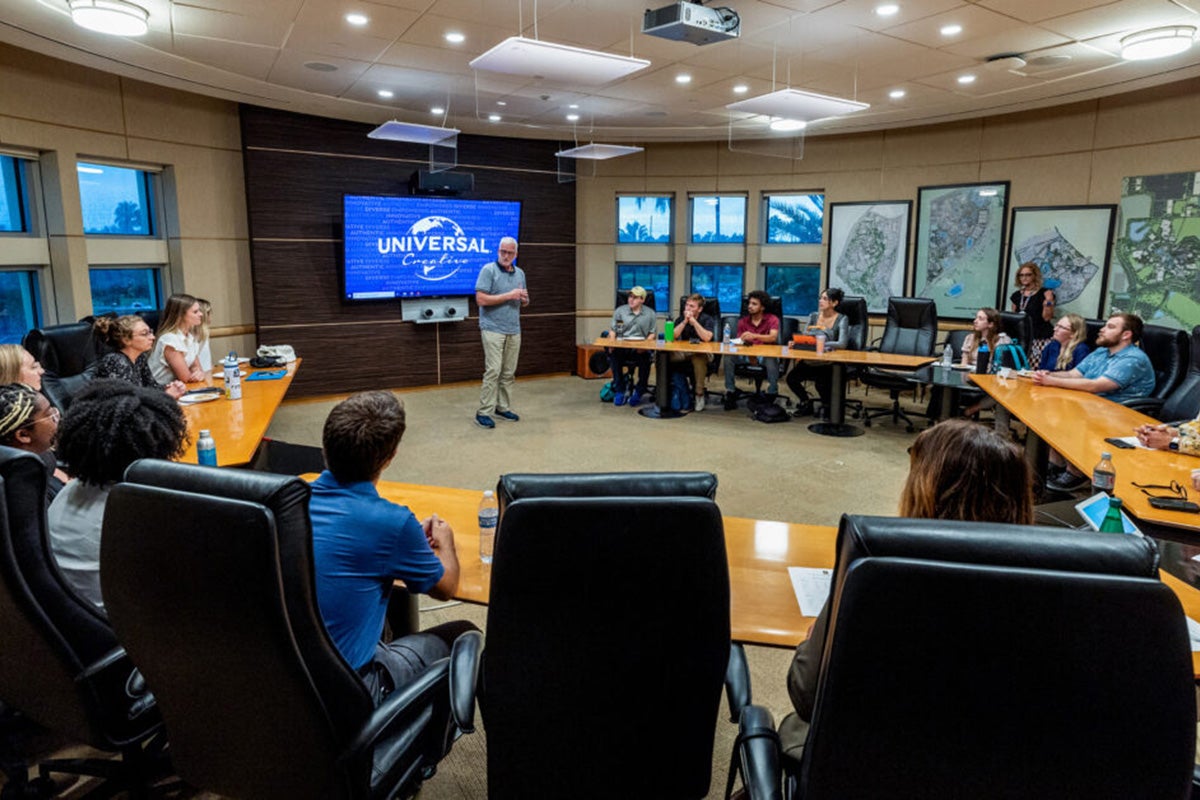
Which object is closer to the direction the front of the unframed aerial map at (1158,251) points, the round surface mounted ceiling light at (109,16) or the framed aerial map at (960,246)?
the round surface mounted ceiling light

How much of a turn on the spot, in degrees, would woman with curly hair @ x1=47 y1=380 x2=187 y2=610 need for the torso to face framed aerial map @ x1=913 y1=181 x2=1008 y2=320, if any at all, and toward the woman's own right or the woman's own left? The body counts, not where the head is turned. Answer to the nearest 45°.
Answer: approximately 45° to the woman's own right

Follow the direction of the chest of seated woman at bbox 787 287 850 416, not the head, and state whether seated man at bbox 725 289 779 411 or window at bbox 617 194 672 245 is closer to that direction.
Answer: the seated man

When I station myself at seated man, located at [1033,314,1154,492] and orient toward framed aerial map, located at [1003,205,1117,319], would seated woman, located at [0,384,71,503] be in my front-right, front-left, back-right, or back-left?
back-left

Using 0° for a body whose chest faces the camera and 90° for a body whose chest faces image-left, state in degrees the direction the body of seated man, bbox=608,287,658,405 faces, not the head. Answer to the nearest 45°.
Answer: approximately 0°

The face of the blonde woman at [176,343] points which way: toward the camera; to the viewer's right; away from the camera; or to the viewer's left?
to the viewer's right

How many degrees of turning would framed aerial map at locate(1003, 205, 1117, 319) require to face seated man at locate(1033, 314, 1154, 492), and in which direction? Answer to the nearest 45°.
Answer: approximately 45° to its left

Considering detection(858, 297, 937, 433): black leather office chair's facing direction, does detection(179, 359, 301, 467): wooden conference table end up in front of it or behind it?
in front

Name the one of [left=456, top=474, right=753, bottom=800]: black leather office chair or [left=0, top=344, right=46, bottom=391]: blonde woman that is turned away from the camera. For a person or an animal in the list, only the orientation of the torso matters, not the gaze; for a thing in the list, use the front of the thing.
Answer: the black leather office chair

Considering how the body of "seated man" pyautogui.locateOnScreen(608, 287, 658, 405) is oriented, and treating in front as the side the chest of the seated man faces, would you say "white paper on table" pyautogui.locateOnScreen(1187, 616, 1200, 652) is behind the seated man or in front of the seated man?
in front

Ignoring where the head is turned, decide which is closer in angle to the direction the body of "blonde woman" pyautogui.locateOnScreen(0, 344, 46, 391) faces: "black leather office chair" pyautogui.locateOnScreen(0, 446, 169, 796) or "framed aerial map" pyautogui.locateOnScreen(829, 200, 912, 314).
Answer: the framed aerial map

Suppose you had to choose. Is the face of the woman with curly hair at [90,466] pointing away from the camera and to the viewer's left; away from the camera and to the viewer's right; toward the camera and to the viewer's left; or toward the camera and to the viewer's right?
away from the camera and to the viewer's right

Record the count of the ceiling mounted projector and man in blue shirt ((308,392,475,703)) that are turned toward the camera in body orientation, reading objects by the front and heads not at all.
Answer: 0

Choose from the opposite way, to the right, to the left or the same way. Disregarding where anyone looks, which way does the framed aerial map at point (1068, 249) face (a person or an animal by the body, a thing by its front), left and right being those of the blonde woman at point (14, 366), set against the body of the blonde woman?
the opposite way
